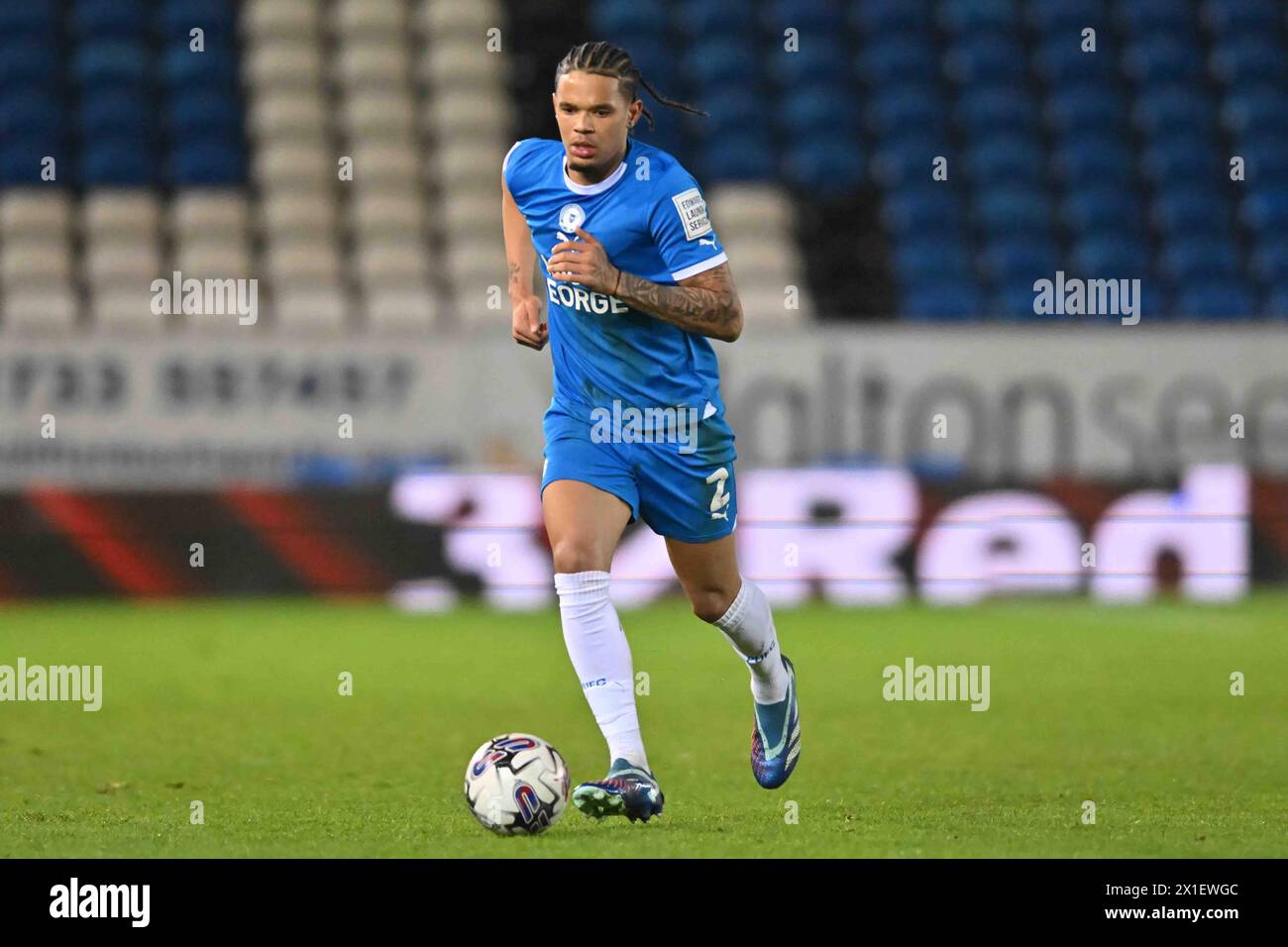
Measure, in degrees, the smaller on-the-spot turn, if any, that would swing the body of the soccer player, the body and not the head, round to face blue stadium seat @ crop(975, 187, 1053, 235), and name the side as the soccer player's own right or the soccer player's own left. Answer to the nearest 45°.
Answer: approximately 135° to the soccer player's own right

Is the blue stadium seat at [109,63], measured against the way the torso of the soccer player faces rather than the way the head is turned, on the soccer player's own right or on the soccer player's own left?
on the soccer player's own right

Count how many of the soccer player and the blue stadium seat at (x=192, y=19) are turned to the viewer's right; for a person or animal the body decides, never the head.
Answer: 0

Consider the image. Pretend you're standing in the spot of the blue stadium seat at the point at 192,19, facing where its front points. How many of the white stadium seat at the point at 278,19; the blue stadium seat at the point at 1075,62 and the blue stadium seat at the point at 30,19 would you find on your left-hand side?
2

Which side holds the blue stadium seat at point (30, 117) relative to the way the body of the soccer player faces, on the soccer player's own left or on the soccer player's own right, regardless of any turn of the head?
on the soccer player's own right

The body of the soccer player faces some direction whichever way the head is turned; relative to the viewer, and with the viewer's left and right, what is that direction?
facing the viewer and to the left of the viewer

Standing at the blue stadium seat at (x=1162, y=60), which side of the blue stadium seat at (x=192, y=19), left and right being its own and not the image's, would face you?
left

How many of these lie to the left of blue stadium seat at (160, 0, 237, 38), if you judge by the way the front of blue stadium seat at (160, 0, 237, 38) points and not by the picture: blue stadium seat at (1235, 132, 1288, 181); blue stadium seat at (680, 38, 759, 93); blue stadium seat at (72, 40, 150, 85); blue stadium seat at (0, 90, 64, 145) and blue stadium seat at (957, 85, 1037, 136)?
3

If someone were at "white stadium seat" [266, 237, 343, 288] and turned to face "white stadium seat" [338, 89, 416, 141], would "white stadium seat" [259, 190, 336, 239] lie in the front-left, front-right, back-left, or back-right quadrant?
front-left

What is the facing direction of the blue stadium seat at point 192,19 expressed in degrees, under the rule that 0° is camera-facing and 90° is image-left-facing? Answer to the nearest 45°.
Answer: approximately 0°

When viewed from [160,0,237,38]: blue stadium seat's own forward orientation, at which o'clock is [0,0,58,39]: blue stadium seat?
[0,0,58,39]: blue stadium seat is roughly at 3 o'clock from [160,0,237,38]: blue stadium seat.

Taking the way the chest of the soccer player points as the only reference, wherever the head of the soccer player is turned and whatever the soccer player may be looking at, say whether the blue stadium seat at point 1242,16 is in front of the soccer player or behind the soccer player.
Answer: behind

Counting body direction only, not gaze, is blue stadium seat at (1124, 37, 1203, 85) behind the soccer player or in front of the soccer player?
behind

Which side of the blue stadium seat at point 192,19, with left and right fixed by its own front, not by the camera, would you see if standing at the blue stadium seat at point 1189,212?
left

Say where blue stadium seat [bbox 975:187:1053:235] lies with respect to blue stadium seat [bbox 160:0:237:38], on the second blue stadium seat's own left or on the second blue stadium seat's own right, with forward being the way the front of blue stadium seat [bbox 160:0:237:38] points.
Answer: on the second blue stadium seat's own left
